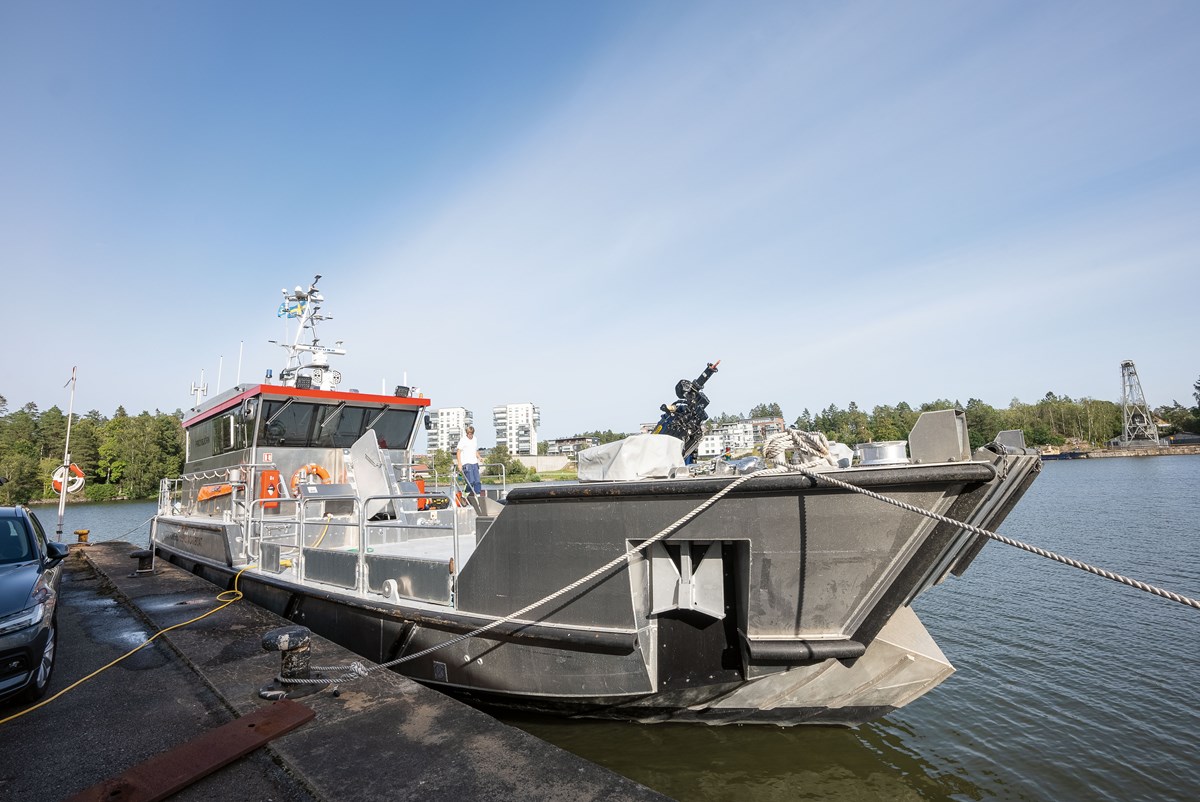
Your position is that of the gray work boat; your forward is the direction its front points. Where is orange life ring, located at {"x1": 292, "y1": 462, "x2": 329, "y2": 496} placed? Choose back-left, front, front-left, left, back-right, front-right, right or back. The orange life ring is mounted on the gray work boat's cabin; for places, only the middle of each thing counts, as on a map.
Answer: back

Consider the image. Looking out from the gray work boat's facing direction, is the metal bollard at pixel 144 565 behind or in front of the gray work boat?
behind

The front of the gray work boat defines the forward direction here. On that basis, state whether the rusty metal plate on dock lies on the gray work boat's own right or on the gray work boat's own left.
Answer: on the gray work boat's own right

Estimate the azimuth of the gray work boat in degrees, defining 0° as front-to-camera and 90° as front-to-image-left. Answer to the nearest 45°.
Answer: approximately 315°

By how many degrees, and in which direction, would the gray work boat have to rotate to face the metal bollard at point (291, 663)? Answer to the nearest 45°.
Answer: approximately 135° to its right

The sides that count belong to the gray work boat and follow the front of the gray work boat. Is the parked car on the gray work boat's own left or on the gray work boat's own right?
on the gray work boat's own right

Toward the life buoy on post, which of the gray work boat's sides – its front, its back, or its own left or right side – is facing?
back
